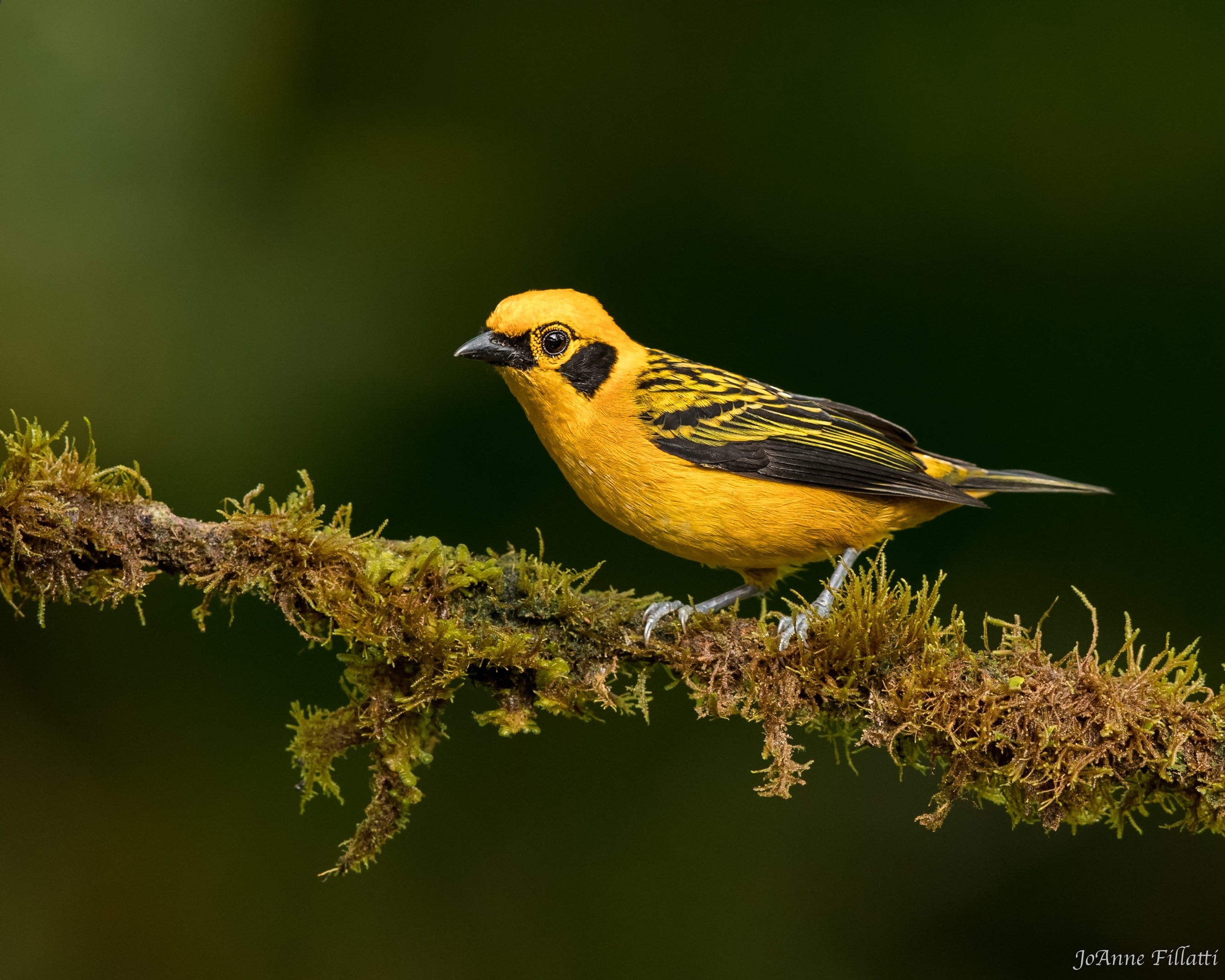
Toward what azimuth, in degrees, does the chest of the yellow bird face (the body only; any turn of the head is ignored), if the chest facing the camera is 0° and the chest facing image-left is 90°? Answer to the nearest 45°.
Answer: approximately 90°
